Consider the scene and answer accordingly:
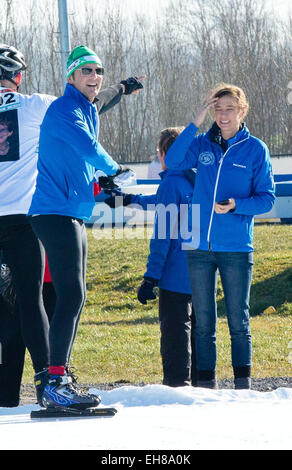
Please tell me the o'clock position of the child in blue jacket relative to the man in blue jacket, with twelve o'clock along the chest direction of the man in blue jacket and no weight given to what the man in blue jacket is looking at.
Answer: The child in blue jacket is roughly at 10 o'clock from the man in blue jacket.

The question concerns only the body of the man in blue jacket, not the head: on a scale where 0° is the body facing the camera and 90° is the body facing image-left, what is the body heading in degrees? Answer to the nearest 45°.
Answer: approximately 270°

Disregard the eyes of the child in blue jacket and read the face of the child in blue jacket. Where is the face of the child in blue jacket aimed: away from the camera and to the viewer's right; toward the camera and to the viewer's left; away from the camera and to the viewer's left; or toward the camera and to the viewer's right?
away from the camera and to the viewer's left

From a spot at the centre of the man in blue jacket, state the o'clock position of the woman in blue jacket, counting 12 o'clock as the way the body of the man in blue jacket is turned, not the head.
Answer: The woman in blue jacket is roughly at 11 o'clock from the man in blue jacket.
